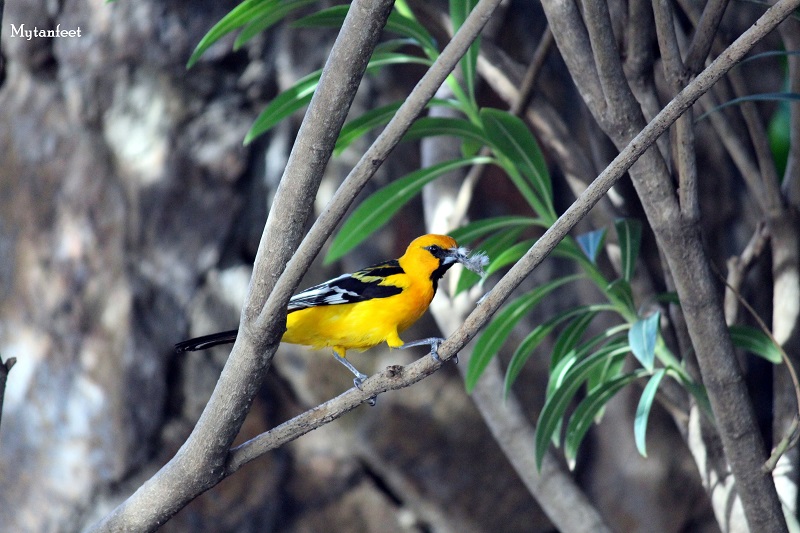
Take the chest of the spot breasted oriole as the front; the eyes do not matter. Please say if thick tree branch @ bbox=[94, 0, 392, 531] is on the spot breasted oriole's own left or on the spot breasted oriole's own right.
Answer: on the spot breasted oriole's own right

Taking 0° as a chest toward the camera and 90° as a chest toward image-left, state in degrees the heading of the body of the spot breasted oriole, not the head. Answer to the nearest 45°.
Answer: approximately 270°

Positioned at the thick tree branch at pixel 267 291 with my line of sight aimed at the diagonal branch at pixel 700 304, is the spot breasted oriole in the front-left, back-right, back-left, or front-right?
front-left
